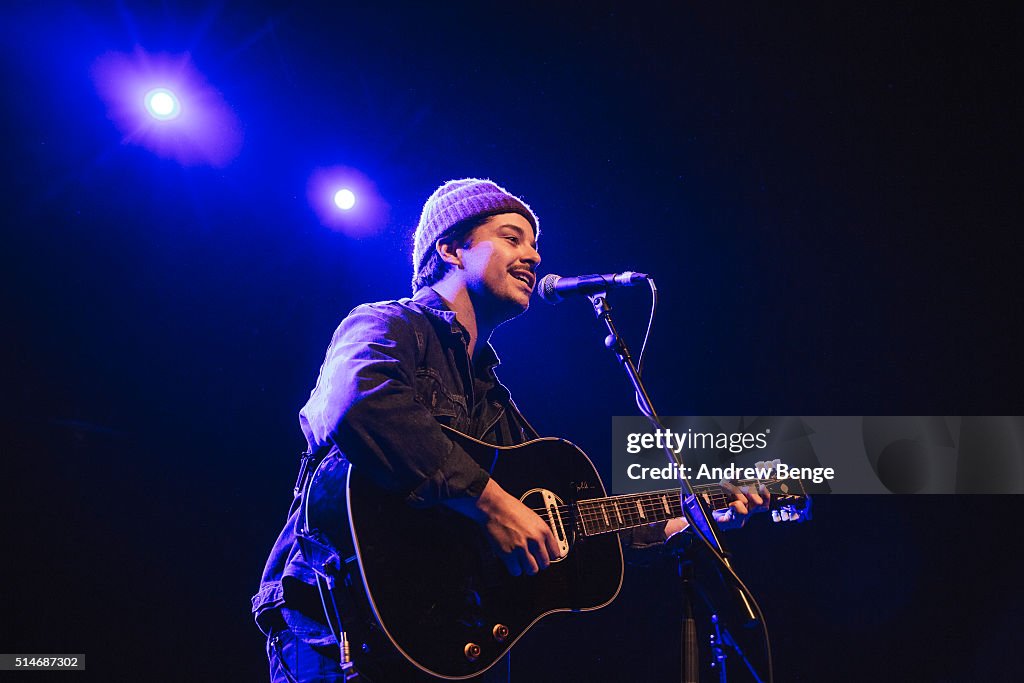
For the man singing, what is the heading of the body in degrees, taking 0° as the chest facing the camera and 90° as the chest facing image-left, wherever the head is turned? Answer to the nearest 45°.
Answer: approximately 315°

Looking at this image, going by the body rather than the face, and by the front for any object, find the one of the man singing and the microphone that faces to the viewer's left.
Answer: the microphone

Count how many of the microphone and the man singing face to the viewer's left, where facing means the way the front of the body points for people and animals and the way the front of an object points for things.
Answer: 1

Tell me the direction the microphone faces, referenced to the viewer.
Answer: facing to the left of the viewer
